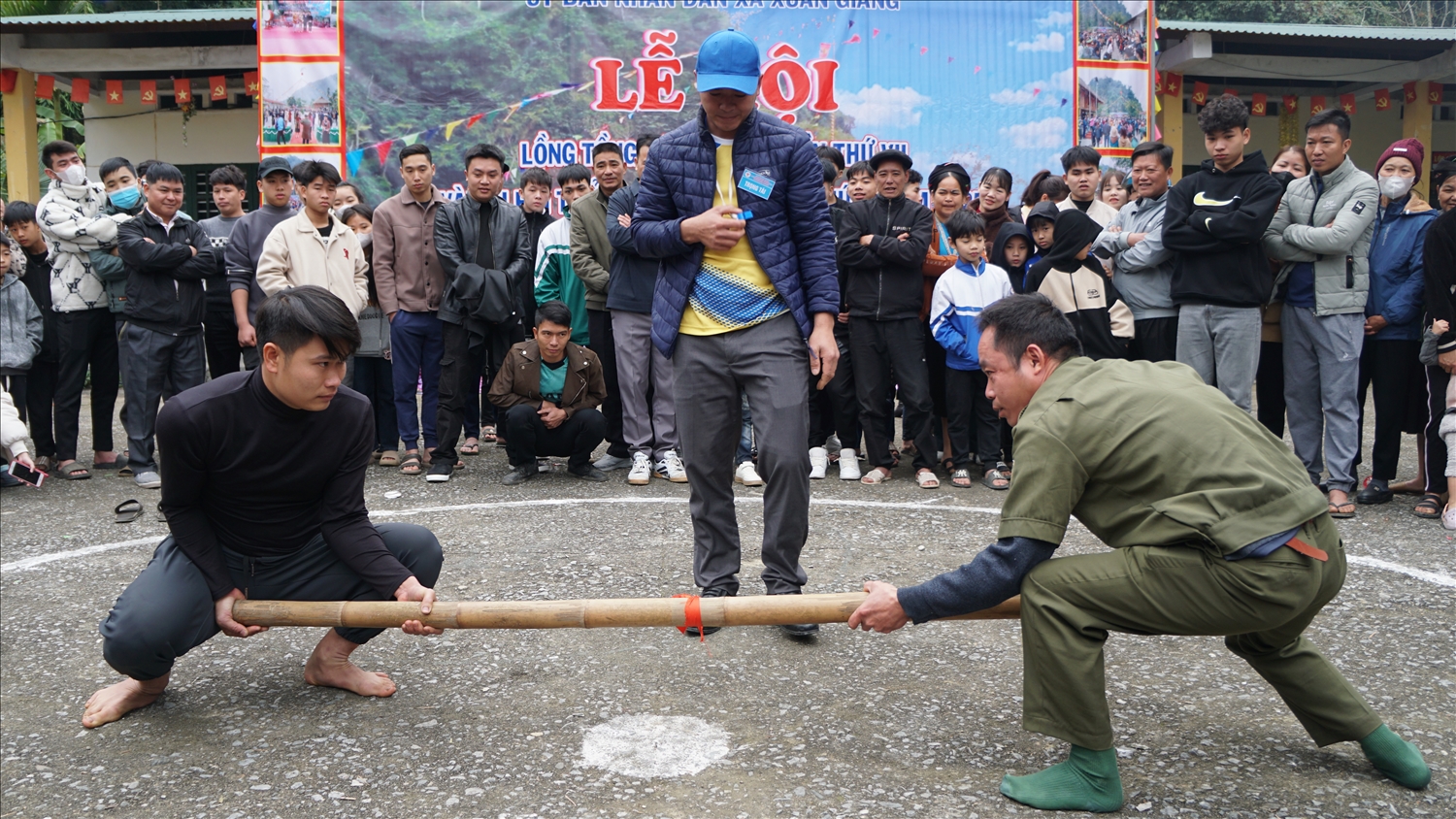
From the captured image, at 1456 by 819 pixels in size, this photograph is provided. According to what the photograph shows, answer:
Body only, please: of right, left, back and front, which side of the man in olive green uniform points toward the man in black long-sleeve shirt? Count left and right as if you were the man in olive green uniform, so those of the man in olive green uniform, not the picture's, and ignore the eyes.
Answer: front

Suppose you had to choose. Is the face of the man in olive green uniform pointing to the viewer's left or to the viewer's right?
to the viewer's left

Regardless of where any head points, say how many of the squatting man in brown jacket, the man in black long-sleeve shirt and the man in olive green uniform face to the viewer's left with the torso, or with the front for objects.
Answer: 1

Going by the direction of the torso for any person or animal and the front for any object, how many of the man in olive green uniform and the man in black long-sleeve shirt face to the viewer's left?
1

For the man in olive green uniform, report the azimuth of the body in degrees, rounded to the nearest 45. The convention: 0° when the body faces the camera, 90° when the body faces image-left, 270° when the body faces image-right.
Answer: approximately 90°

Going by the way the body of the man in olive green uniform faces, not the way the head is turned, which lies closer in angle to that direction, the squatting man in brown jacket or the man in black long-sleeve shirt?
the man in black long-sleeve shirt

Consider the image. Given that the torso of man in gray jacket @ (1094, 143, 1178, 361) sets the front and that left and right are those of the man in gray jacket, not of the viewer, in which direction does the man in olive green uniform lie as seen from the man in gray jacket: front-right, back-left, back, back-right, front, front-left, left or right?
front-left

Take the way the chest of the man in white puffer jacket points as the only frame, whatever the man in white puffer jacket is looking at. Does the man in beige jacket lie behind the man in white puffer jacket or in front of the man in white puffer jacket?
in front

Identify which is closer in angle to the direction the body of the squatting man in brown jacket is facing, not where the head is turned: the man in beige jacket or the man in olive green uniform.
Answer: the man in olive green uniform

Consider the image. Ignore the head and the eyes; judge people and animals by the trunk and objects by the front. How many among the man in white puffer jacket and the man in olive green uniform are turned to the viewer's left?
1

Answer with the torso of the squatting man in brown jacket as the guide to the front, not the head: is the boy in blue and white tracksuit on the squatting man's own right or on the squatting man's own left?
on the squatting man's own left

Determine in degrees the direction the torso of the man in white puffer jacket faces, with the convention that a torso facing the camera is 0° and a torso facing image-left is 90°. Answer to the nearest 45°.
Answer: approximately 315°

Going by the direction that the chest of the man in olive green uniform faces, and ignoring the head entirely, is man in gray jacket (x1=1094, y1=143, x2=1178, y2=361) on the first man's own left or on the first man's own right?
on the first man's own right

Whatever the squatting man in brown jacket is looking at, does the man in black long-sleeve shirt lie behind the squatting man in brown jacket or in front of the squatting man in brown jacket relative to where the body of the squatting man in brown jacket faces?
in front

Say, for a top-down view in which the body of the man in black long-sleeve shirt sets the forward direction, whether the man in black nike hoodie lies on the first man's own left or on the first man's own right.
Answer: on the first man's own left
